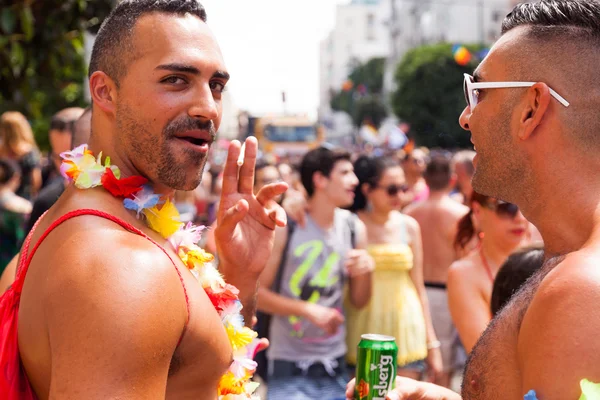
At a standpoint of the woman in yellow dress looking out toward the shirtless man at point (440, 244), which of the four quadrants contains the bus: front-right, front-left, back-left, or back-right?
front-left

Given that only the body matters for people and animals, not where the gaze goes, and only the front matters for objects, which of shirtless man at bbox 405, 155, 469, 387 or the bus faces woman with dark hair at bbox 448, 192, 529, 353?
the bus

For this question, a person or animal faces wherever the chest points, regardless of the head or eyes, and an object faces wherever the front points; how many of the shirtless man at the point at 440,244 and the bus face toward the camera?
1

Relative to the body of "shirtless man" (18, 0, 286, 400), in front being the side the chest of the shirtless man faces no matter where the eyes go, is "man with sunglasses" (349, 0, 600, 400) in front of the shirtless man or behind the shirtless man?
in front

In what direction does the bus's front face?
toward the camera

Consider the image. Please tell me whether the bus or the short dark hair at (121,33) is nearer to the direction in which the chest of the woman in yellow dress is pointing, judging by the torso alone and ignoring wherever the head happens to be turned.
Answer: the short dark hair

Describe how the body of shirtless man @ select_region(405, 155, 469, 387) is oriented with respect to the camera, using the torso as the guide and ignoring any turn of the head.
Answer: away from the camera

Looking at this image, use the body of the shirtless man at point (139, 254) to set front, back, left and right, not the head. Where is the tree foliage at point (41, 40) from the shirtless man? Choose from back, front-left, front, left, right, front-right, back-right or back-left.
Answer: left

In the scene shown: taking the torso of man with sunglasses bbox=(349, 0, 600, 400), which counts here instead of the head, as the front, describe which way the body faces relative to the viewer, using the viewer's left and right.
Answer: facing to the left of the viewer

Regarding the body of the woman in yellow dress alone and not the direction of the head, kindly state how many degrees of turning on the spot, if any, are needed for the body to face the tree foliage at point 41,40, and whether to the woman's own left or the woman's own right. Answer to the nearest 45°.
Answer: approximately 135° to the woman's own right

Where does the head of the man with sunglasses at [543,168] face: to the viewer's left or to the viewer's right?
to the viewer's left

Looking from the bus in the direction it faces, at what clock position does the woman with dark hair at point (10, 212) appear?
The woman with dark hair is roughly at 12 o'clock from the bus.
